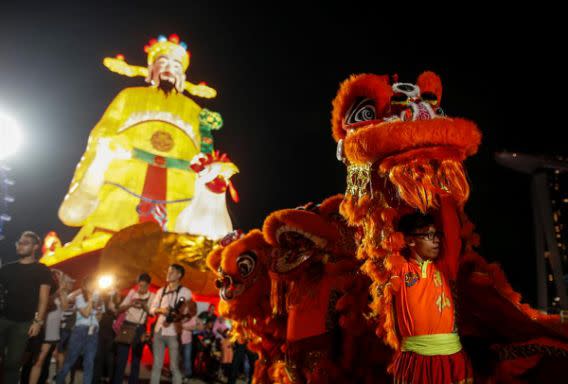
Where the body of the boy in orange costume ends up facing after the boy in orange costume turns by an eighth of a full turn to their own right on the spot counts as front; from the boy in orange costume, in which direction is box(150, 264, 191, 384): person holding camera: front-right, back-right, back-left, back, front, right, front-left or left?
back-right

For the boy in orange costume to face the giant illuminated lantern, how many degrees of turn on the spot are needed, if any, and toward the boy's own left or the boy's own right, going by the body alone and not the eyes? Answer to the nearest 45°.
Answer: approximately 180°

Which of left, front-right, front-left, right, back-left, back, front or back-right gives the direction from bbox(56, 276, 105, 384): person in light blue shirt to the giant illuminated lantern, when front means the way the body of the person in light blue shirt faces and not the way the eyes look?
back-left

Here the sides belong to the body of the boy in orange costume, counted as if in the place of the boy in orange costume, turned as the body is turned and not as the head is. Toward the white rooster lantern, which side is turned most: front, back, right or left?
back

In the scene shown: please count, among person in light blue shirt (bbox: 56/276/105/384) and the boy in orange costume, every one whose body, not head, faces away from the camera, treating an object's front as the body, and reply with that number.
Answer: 0

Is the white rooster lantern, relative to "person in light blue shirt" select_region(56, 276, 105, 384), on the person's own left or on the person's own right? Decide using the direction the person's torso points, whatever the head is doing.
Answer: on the person's own left

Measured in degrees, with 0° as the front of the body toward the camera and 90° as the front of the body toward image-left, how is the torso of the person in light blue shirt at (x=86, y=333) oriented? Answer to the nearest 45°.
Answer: approximately 315°
